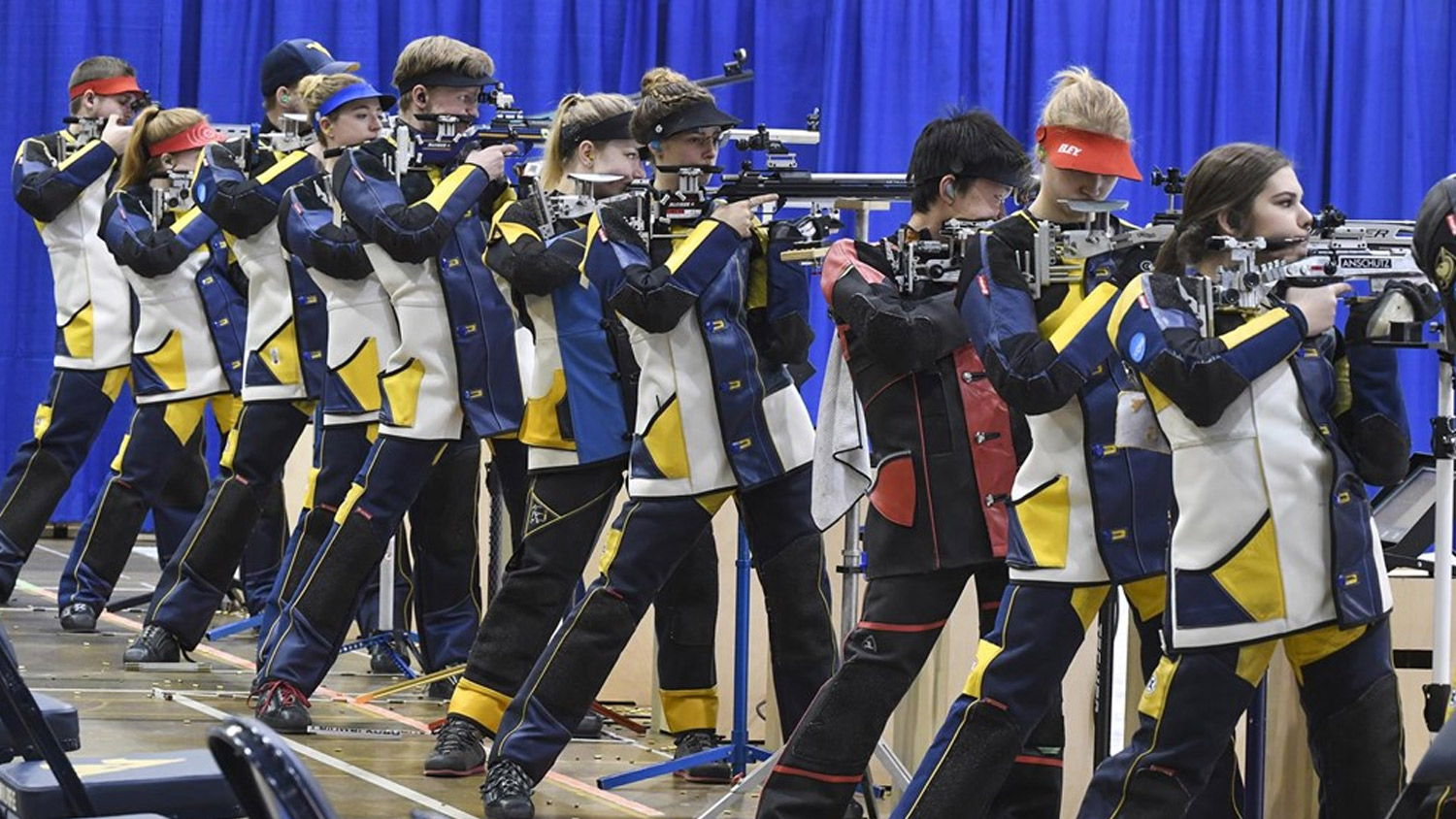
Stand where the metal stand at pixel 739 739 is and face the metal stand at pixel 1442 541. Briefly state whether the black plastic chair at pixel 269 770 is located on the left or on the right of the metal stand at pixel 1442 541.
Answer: right

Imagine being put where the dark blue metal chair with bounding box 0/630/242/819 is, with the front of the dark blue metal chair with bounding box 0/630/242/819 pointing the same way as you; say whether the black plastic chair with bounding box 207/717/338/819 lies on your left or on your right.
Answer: on your right

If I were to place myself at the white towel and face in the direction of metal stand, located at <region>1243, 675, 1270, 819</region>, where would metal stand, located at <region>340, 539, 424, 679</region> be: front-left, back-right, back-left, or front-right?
back-left

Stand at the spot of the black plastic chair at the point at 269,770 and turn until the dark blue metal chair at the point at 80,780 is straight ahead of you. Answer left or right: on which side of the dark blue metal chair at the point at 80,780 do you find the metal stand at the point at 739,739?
right
